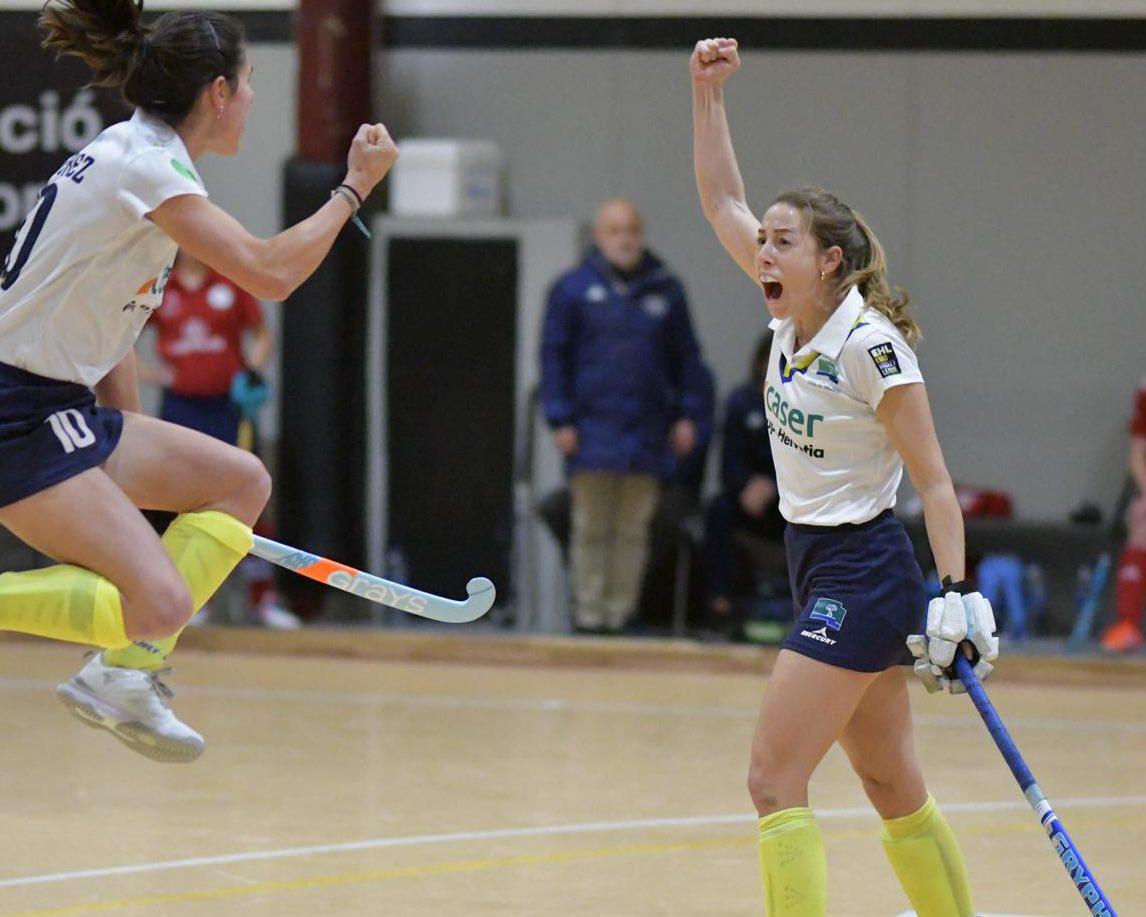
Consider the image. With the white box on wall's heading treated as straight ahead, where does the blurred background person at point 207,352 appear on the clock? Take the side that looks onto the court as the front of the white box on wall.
The blurred background person is roughly at 2 o'clock from the white box on wall.

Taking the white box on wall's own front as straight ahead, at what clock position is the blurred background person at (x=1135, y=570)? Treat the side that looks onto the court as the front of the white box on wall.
The blurred background person is roughly at 10 o'clock from the white box on wall.

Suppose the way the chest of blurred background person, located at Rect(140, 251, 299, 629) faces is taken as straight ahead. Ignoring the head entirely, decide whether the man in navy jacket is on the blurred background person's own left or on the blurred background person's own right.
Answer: on the blurred background person's own left

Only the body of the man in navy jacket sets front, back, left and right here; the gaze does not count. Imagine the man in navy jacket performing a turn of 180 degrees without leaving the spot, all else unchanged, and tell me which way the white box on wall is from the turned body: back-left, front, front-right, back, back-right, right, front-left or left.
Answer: front-left

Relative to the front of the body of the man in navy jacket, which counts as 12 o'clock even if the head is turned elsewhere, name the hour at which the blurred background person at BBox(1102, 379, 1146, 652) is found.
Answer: The blurred background person is roughly at 9 o'clock from the man in navy jacket.

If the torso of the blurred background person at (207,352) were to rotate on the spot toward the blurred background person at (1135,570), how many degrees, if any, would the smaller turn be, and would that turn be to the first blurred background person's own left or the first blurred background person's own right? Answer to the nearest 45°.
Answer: approximately 90° to the first blurred background person's own left

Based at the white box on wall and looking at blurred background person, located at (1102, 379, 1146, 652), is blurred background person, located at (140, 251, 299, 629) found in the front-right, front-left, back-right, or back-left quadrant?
back-right

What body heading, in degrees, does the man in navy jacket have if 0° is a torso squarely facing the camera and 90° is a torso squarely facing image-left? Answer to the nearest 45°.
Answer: approximately 0°

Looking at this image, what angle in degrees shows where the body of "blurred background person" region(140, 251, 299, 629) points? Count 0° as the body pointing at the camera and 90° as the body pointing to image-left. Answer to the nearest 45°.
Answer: approximately 0°
